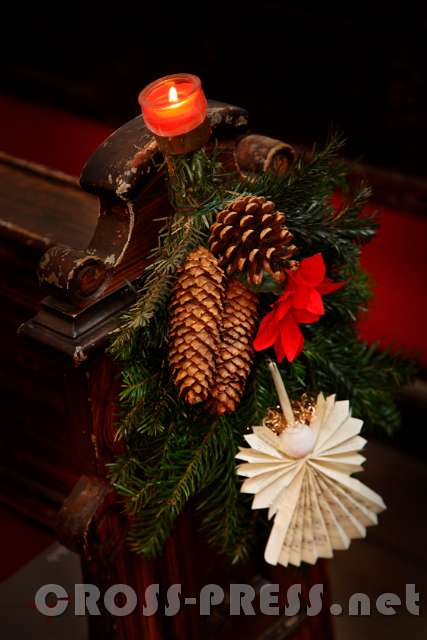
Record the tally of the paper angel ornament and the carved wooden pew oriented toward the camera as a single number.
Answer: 1

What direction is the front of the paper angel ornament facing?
toward the camera
